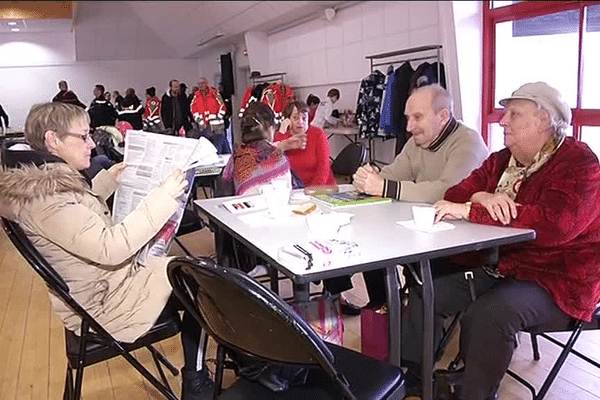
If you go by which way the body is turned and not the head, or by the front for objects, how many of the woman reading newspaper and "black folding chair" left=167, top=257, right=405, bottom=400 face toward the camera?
0

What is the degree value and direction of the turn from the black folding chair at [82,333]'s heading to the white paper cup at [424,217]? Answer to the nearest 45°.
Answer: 0° — it already faces it

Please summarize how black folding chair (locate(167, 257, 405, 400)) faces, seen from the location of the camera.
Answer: facing away from the viewer and to the right of the viewer

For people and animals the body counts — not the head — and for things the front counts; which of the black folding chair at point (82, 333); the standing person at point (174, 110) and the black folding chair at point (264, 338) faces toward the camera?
the standing person

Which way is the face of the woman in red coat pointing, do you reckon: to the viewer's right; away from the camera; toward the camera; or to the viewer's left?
to the viewer's left

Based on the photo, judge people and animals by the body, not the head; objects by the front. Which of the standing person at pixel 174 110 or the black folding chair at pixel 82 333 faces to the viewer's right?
the black folding chair

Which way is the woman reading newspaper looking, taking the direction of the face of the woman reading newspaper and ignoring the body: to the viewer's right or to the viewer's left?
to the viewer's right

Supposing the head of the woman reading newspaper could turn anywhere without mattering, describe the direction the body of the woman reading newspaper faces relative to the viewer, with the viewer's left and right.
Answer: facing to the right of the viewer

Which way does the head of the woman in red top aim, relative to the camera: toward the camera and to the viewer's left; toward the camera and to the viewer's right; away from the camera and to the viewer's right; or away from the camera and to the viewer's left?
toward the camera and to the viewer's left

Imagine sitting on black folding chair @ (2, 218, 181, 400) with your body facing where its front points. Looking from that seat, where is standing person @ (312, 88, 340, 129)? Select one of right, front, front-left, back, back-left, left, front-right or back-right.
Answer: front

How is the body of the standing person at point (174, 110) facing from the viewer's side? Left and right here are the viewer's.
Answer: facing the viewer
